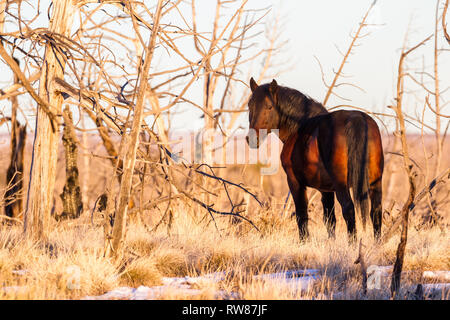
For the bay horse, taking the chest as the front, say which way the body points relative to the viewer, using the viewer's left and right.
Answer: facing away from the viewer and to the left of the viewer
